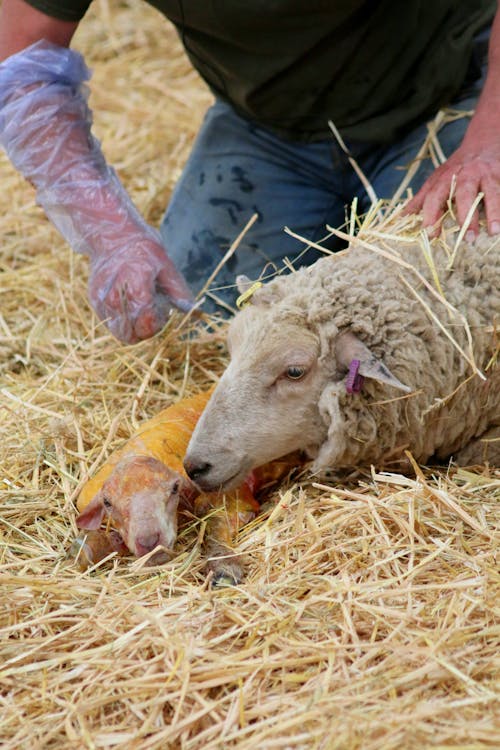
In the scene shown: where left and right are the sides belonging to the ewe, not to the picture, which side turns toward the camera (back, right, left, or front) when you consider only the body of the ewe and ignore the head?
left
